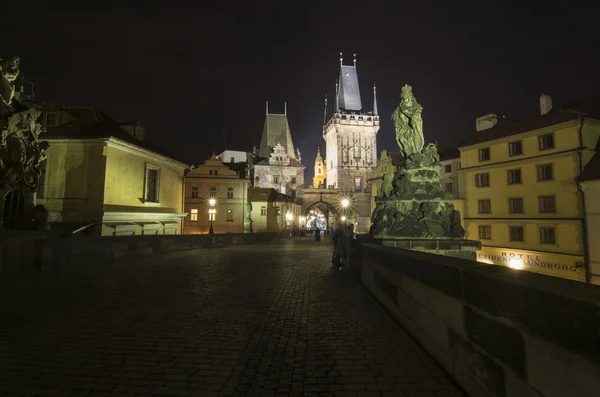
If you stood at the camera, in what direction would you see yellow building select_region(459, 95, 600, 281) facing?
facing the viewer and to the left of the viewer

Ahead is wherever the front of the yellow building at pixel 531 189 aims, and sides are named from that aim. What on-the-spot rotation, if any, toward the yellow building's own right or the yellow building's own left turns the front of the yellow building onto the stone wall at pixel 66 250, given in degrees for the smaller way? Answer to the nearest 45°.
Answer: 0° — it already faces it

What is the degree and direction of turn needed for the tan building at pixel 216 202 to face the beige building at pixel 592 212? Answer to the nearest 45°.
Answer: approximately 45° to its left

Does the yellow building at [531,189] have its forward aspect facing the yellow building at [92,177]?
yes

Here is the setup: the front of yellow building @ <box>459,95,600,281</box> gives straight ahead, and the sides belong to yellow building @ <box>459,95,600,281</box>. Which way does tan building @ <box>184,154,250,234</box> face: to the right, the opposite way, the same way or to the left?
to the left

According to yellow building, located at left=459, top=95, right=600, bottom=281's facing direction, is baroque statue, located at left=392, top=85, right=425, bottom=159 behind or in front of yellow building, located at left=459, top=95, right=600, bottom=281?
in front

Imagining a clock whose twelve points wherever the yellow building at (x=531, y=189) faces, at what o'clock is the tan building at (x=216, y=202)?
the tan building at (x=216, y=202) is roughly at 1 o'clock from the yellow building at (x=531, y=189).

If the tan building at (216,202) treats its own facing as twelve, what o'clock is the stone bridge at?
The stone bridge is roughly at 12 o'clock from the tan building.

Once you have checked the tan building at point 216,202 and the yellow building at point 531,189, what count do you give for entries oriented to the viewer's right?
0

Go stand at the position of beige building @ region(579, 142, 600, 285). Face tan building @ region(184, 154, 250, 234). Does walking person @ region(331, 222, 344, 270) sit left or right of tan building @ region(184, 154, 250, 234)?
left
